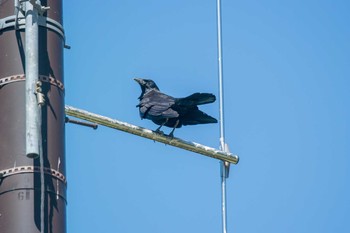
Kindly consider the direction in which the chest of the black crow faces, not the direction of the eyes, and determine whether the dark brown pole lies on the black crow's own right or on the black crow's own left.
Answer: on the black crow's own left

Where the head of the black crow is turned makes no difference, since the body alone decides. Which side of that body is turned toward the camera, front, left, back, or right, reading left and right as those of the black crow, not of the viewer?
left
